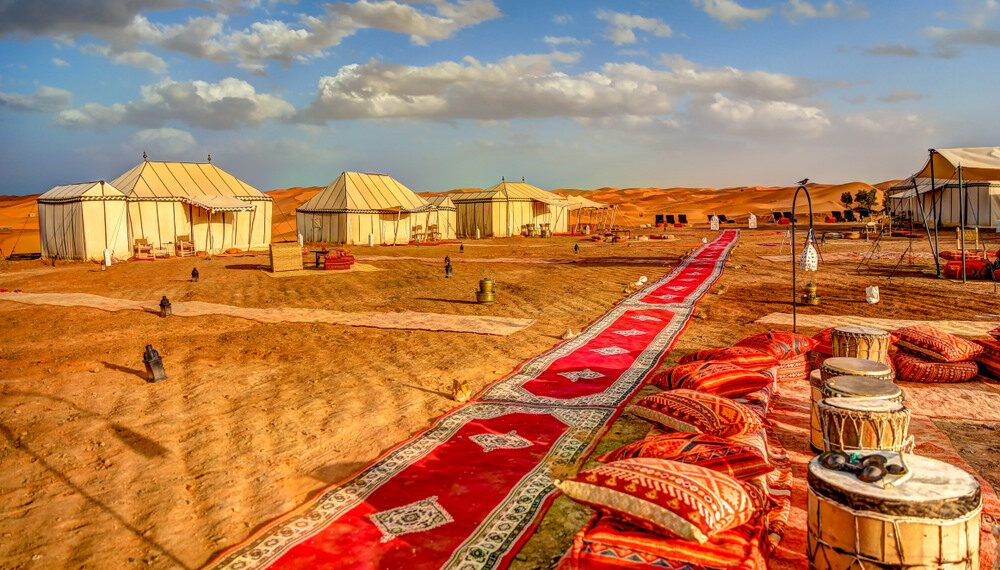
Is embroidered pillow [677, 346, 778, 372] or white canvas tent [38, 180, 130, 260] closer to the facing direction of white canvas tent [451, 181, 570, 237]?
the embroidered pillow

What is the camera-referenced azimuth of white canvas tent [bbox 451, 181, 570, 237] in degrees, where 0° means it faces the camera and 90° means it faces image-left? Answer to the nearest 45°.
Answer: approximately 315°

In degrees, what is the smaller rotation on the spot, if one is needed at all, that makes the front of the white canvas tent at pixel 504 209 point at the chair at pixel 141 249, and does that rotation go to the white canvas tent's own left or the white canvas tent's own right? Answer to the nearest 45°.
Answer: approximately 90° to the white canvas tent's own right

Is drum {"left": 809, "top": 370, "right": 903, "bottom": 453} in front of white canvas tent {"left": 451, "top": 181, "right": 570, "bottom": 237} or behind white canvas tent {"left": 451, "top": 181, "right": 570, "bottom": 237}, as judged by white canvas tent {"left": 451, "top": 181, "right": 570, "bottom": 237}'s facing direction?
in front

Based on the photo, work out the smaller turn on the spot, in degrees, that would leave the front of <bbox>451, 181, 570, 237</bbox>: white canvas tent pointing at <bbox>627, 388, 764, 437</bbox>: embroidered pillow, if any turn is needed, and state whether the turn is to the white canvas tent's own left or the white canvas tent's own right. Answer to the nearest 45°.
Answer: approximately 45° to the white canvas tent's own right

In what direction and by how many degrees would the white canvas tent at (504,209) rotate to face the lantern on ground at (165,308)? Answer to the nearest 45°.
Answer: approximately 45° to its right

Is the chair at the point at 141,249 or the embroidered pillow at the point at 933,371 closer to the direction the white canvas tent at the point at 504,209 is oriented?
the embroidered pillow

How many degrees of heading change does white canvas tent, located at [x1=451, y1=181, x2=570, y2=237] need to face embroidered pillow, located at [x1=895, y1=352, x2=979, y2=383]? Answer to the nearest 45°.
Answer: approximately 45° to its right

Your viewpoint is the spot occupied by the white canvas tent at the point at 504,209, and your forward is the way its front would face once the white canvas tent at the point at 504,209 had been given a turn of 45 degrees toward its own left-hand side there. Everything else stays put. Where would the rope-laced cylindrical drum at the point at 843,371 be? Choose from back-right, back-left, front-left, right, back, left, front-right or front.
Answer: right

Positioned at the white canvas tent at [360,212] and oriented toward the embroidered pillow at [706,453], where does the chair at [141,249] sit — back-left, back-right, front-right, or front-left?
front-right

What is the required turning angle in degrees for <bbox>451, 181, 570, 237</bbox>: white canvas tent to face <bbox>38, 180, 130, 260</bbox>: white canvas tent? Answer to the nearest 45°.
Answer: approximately 90° to its right

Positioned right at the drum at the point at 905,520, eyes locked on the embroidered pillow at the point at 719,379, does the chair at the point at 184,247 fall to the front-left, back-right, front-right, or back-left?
front-left

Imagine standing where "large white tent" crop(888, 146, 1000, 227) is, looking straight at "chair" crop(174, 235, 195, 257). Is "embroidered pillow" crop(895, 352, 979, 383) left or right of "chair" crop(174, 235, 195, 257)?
left
